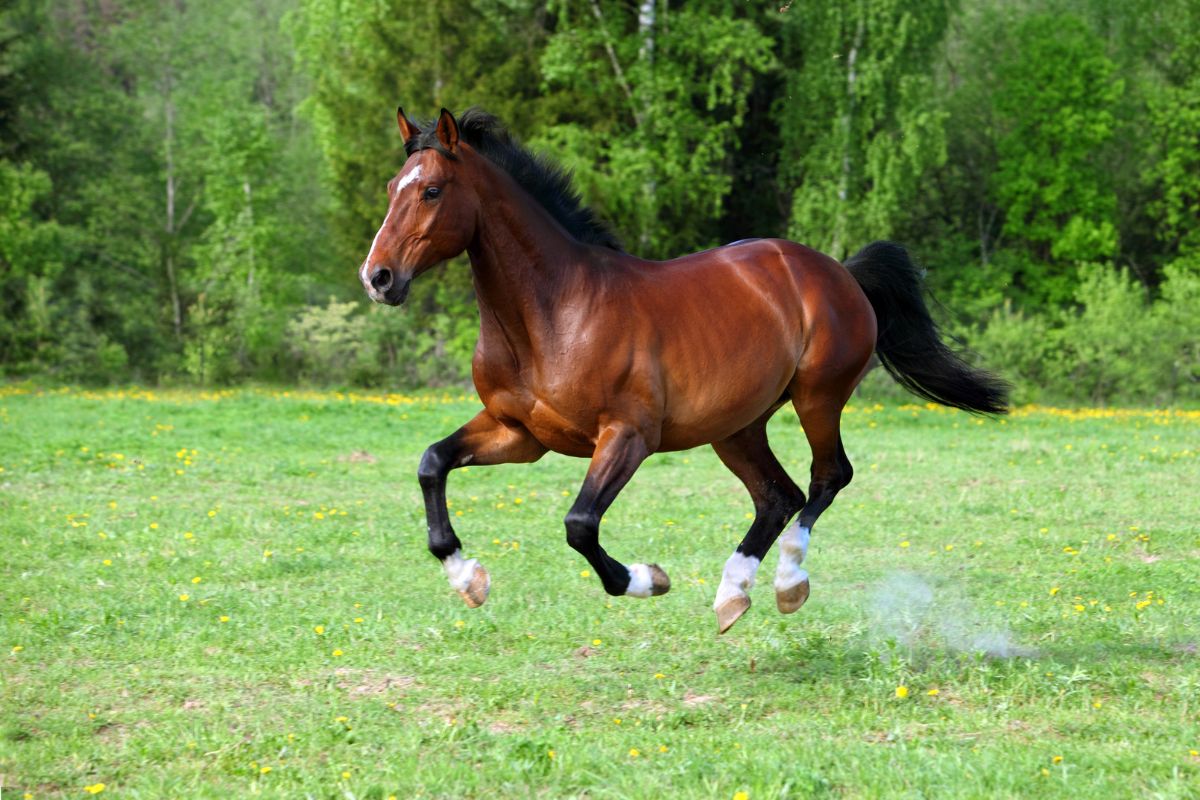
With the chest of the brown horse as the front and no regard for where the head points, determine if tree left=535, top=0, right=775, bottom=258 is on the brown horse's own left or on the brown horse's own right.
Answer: on the brown horse's own right

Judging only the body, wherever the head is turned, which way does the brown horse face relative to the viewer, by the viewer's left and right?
facing the viewer and to the left of the viewer

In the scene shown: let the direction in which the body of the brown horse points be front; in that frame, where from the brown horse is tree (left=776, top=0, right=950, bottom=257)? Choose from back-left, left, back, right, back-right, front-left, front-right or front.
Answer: back-right

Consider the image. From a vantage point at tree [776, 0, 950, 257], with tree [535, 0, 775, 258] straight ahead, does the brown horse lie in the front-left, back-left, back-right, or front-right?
front-left

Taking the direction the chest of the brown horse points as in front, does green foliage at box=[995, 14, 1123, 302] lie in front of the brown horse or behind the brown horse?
behind

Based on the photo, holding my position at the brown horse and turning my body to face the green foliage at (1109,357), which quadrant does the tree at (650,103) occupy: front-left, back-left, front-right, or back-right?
front-left
